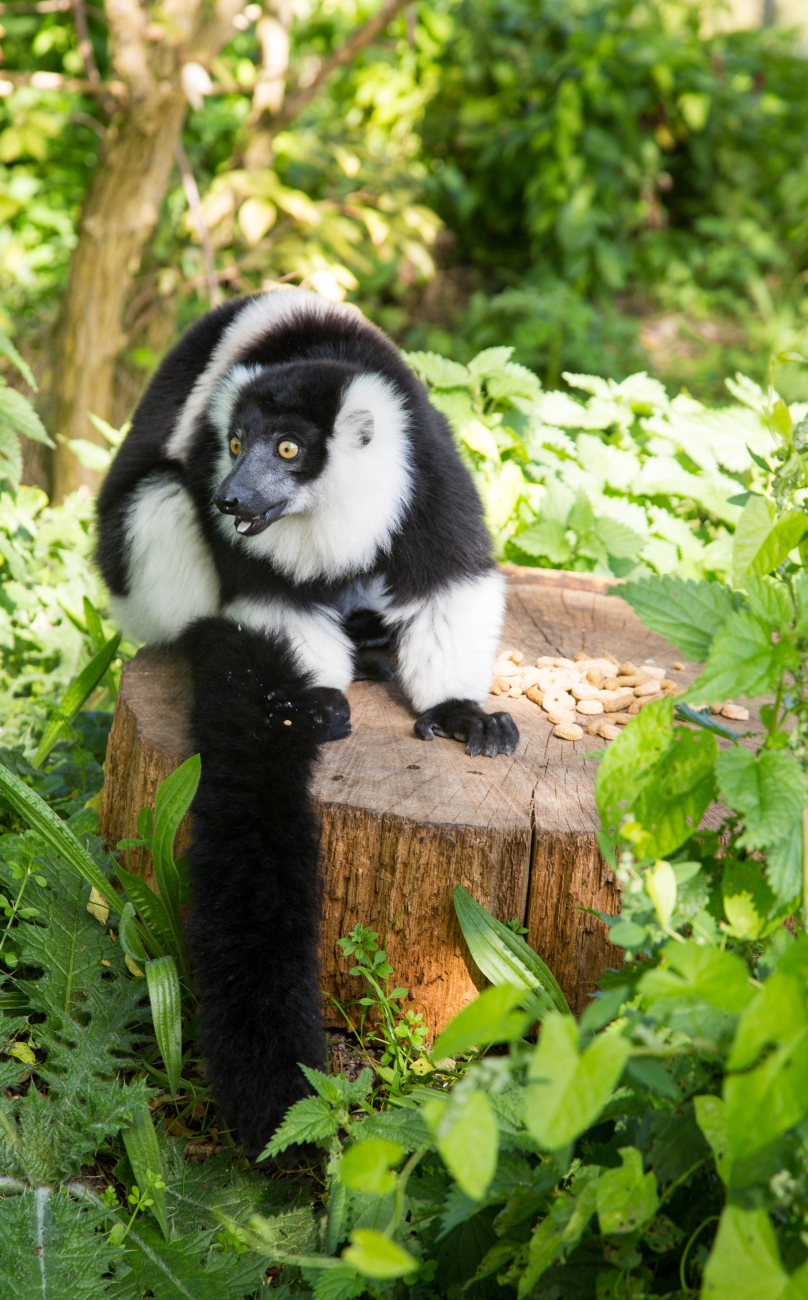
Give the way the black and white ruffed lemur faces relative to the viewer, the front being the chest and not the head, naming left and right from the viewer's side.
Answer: facing the viewer and to the right of the viewer

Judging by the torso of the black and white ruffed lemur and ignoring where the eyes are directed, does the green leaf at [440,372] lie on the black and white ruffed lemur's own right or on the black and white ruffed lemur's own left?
on the black and white ruffed lemur's own left

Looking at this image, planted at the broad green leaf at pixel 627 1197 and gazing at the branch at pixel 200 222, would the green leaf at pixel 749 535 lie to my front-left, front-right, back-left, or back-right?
front-right

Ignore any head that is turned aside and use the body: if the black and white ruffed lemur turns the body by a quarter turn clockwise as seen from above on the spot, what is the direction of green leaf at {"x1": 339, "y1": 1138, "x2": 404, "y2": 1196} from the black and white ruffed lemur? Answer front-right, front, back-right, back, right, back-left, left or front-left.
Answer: front-left

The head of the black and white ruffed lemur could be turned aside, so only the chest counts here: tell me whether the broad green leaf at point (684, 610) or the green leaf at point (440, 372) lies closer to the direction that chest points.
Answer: the broad green leaf

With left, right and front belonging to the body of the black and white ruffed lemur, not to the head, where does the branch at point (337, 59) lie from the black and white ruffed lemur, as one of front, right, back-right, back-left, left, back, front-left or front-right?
back-left

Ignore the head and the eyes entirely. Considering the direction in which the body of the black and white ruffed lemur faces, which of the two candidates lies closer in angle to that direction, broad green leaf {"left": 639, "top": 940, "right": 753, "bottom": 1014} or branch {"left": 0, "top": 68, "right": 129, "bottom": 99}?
the broad green leaf

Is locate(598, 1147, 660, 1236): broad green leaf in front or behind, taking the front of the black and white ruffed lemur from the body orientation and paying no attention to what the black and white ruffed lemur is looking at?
in front

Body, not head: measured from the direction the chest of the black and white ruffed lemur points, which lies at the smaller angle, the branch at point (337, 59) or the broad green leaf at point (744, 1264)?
the broad green leaf
